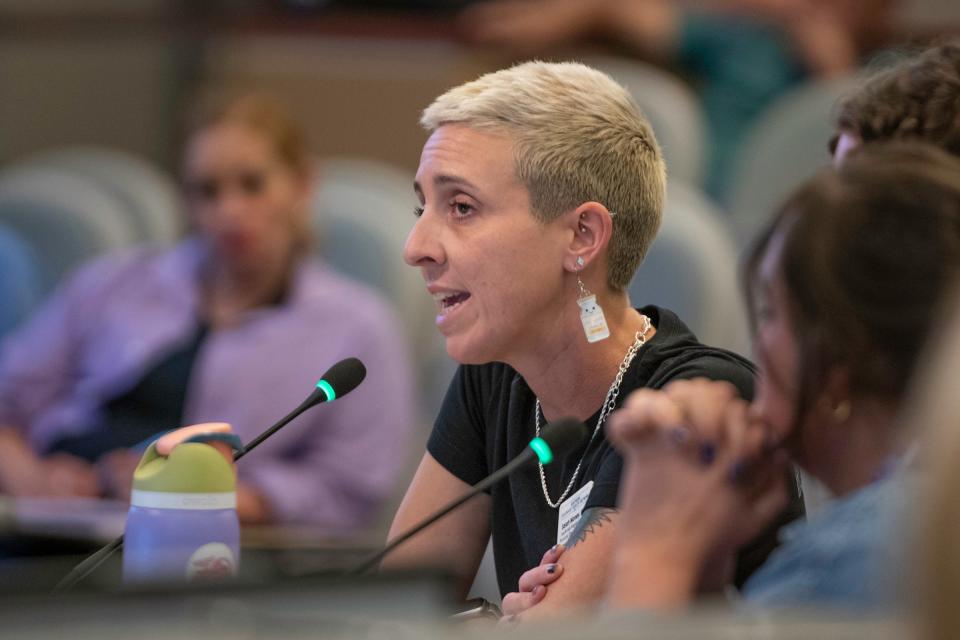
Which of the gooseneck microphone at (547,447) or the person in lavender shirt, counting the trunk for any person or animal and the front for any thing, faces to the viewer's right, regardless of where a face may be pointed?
the gooseneck microphone

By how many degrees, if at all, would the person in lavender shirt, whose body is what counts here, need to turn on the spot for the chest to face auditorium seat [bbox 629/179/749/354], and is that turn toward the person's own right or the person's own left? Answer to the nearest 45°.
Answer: approximately 90° to the person's own left

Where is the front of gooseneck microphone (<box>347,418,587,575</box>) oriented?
to the viewer's right

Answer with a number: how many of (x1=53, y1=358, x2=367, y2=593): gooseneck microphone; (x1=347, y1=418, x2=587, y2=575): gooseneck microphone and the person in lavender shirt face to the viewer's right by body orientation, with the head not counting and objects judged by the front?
2

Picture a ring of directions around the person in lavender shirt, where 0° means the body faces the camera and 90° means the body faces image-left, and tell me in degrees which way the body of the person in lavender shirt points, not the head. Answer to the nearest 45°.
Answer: approximately 45°

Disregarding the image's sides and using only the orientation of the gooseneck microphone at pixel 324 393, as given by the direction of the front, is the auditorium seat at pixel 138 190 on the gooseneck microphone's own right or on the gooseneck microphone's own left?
on the gooseneck microphone's own left

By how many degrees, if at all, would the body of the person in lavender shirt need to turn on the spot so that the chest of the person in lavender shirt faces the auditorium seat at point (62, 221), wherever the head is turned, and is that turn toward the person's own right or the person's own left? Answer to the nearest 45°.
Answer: approximately 90° to the person's own right

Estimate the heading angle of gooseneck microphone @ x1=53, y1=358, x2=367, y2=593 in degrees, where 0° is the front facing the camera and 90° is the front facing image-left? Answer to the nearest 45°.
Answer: approximately 270°

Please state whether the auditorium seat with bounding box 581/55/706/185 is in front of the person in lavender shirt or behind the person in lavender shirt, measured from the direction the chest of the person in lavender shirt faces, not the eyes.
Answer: behind

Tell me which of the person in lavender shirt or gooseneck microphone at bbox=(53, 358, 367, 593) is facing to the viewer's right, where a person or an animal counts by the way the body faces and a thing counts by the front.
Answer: the gooseneck microphone

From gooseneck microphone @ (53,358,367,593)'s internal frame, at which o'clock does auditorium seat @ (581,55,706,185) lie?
The auditorium seat is roughly at 10 o'clock from the gooseneck microphone.

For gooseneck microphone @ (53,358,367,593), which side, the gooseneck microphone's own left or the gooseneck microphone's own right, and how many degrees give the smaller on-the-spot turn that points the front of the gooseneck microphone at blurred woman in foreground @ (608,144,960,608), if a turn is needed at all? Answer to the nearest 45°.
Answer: approximately 45° to the gooseneck microphone's own right
